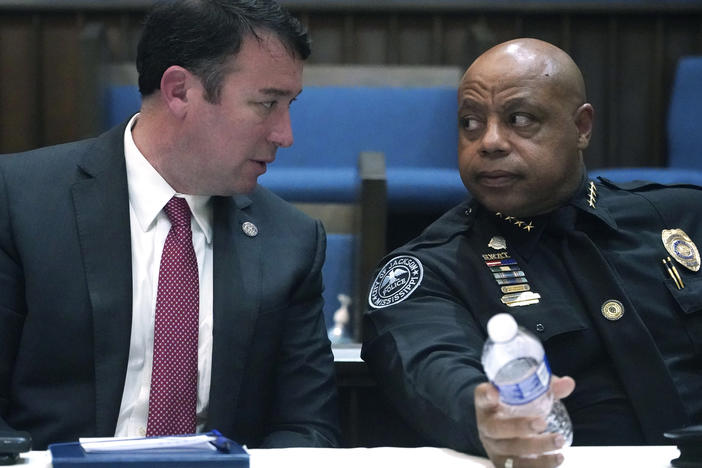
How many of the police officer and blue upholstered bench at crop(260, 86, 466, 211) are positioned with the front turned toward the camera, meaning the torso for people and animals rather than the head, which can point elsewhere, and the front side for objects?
2

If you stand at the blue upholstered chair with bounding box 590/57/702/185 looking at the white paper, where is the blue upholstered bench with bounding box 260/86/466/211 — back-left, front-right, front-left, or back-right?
front-right

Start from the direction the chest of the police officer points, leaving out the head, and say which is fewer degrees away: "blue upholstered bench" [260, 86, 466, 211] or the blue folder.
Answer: the blue folder

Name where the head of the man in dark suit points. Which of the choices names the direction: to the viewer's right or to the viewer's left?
to the viewer's right

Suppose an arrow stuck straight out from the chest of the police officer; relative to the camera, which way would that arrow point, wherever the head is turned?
toward the camera

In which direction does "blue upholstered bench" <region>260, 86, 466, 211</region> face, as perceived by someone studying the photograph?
facing the viewer

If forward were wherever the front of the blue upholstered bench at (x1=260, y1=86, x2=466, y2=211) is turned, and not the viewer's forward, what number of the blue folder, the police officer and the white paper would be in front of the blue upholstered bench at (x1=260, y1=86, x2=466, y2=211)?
3

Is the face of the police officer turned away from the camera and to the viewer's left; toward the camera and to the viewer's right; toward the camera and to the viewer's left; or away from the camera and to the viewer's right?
toward the camera and to the viewer's left

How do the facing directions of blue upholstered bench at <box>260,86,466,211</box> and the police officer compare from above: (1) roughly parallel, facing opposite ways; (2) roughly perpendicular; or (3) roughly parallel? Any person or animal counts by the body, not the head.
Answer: roughly parallel

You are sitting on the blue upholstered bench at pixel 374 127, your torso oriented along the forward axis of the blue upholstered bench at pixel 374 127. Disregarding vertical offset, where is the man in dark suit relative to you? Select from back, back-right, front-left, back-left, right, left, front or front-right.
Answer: front

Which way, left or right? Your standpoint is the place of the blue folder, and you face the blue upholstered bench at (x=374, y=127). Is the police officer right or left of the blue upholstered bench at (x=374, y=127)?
right

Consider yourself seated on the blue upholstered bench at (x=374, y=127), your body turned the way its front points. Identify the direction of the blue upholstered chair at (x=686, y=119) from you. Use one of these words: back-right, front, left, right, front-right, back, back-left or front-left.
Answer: left

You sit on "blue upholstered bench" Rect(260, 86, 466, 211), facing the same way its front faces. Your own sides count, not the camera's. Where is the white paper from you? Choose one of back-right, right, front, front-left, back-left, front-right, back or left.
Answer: front

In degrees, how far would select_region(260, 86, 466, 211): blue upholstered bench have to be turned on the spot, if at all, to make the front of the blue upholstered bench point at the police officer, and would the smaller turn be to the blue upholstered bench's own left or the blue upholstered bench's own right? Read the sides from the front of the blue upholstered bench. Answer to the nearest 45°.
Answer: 0° — it already faces them

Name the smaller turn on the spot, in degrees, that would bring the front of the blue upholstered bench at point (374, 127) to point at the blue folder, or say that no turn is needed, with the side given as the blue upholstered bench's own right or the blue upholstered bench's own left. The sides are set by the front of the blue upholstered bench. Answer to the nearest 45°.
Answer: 0° — it already faces it
